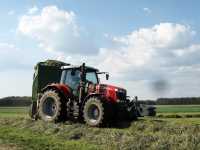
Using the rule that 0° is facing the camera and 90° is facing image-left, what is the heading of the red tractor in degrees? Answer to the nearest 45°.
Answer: approximately 315°
